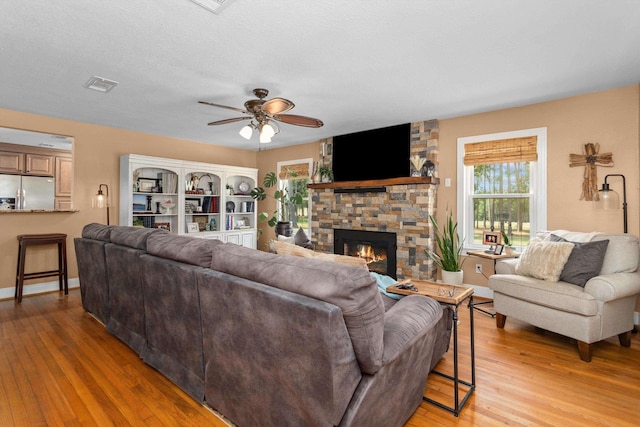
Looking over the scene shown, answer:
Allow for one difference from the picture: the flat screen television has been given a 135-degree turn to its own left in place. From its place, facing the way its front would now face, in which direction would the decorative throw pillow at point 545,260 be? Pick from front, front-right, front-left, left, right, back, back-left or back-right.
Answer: front-right

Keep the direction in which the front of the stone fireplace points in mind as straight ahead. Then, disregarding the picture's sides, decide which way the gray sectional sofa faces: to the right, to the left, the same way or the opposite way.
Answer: the opposite way

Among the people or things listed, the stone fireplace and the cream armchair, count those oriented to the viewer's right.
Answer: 0

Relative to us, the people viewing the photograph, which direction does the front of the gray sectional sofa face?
facing away from the viewer and to the right of the viewer

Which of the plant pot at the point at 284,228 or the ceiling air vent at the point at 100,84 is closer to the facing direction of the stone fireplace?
the ceiling air vent

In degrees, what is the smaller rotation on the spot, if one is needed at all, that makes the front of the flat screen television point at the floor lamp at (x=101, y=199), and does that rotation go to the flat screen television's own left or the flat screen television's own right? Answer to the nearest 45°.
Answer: approximately 45° to the flat screen television's own right

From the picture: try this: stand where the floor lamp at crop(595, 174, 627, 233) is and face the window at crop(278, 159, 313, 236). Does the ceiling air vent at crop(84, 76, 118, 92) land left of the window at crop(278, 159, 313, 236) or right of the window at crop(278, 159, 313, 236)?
left

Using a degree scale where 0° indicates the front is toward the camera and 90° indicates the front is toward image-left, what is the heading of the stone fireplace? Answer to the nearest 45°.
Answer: approximately 45°

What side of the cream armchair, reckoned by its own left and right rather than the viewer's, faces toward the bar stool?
front

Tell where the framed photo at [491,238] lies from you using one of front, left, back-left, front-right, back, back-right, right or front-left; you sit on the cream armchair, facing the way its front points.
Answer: right

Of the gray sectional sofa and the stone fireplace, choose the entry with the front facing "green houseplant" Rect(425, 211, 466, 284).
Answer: the gray sectional sofa

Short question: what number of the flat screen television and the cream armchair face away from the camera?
0

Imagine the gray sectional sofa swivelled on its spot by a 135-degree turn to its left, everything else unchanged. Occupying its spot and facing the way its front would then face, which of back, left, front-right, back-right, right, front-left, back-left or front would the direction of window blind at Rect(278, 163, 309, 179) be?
right

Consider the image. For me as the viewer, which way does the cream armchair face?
facing the viewer and to the left of the viewer

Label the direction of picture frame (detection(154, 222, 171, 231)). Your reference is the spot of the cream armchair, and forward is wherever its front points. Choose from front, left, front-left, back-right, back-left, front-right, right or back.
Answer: front-right

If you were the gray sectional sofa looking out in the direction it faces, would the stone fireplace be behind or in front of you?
in front

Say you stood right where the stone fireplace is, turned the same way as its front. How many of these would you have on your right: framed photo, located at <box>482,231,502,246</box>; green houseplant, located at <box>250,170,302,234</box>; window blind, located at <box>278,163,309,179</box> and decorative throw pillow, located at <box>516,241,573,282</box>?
2

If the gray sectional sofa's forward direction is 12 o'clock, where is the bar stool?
The bar stool is roughly at 9 o'clock from the gray sectional sofa.

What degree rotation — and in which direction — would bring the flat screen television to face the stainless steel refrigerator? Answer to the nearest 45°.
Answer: approximately 45° to its right

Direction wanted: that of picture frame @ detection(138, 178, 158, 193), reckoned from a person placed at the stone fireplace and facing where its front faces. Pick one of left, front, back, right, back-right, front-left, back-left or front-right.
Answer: front-right
